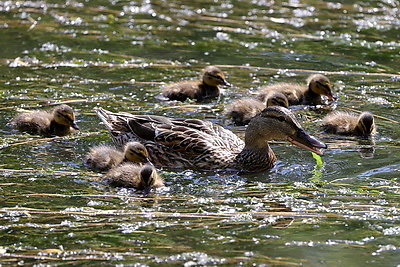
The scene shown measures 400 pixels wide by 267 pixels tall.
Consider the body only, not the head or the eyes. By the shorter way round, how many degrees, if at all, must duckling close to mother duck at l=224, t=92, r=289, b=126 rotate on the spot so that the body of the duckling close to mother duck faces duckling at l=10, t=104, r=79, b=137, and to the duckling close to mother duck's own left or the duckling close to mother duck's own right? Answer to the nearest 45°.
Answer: approximately 180°

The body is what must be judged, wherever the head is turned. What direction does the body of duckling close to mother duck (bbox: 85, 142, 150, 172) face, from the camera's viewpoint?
to the viewer's right

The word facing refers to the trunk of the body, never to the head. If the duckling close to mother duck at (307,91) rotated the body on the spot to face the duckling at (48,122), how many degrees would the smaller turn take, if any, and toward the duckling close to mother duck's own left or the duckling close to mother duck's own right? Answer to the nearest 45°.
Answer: approximately 135° to the duckling close to mother duck's own right

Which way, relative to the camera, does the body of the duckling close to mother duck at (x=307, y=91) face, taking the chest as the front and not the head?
to the viewer's right

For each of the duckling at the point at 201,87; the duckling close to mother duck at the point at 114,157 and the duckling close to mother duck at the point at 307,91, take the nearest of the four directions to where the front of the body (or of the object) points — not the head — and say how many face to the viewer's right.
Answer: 3

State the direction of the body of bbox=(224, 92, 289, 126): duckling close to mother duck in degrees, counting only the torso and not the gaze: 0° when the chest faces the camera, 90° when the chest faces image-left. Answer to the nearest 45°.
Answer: approximately 270°

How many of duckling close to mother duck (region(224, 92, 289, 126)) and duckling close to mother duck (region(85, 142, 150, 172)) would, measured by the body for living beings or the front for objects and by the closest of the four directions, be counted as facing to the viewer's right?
2

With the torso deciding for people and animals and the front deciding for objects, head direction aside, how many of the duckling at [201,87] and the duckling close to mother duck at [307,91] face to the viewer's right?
2

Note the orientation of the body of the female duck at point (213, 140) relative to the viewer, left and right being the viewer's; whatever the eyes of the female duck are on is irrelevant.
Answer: facing to the right of the viewer

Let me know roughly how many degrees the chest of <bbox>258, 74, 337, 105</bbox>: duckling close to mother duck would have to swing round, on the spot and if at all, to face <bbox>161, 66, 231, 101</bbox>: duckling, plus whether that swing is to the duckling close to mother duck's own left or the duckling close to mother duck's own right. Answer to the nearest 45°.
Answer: approximately 180°

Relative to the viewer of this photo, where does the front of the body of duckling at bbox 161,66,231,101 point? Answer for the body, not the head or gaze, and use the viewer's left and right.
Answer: facing to the right of the viewer

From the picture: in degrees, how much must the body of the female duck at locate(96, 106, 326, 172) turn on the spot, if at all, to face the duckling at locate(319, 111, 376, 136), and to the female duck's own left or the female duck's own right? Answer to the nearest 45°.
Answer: approximately 45° to the female duck's own left

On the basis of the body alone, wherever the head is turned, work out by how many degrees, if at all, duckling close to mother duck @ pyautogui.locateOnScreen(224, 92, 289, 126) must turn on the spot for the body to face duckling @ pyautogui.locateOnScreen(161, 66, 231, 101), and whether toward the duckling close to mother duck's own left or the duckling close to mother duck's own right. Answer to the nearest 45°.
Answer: approximately 135° to the duckling close to mother duck's own left
